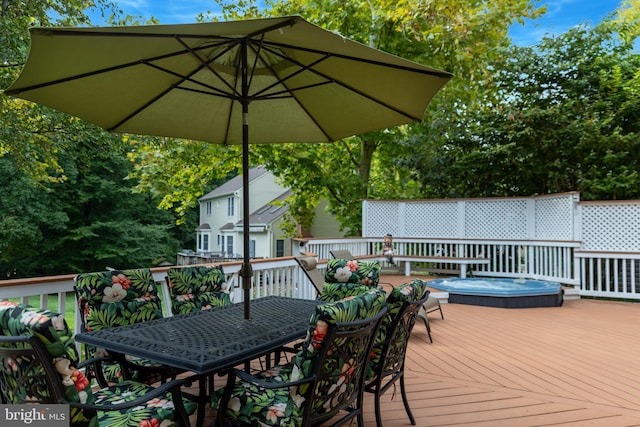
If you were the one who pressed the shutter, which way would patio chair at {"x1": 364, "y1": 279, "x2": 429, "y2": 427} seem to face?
facing away from the viewer and to the left of the viewer

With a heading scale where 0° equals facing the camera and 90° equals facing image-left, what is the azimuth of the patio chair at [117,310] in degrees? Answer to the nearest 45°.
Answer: approximately 315°

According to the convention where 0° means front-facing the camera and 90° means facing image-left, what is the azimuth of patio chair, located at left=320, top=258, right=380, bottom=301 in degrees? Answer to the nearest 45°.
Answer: approximately 45°

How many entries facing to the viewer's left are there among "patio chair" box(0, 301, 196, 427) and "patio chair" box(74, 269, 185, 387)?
0

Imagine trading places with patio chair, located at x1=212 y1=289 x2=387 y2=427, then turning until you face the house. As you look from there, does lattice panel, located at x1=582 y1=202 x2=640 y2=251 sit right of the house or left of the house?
right

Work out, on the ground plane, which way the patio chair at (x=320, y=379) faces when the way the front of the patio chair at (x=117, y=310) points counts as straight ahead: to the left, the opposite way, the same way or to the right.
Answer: the opposite way

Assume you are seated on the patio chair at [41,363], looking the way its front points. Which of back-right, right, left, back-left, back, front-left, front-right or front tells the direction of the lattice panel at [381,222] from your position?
front

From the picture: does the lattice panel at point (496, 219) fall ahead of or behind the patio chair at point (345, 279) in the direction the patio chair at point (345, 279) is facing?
behind

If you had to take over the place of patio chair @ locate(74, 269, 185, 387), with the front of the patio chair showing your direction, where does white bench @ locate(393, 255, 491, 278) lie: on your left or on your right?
on your left

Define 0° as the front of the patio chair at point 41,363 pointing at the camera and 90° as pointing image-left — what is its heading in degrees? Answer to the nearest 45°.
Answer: approximately 225°

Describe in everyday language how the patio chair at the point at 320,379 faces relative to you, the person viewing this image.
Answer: facing away from the viewer and to the left of the viewer

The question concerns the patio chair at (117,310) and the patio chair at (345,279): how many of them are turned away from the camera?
0

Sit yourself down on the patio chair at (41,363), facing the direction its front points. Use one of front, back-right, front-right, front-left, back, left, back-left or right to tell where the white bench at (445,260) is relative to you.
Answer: front

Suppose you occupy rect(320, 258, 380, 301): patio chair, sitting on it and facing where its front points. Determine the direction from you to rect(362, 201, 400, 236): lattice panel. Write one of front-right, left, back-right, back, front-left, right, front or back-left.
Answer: back-right
